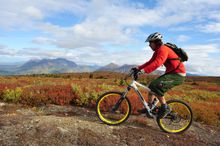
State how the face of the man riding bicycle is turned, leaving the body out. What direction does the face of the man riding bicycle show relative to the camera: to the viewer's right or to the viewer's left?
to the viewer's left

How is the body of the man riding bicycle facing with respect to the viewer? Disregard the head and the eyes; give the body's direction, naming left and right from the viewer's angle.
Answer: facing to the left of the viewer

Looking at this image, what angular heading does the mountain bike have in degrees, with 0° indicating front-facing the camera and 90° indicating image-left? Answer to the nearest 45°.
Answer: approximately 90°
